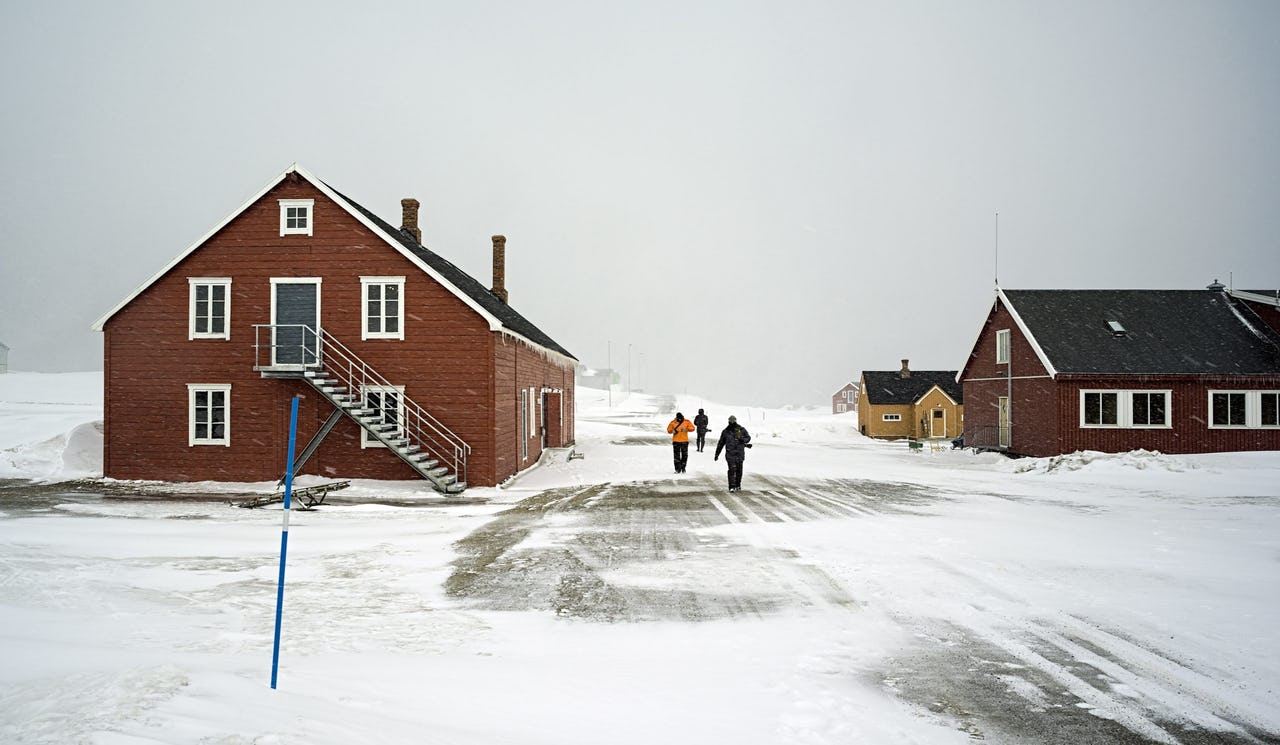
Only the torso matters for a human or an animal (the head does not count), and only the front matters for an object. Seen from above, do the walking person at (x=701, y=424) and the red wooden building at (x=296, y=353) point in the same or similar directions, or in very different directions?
very different directions

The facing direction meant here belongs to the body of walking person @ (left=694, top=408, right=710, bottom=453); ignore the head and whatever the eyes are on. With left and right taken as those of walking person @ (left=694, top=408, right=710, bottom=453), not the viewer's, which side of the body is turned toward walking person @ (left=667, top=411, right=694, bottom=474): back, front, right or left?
front

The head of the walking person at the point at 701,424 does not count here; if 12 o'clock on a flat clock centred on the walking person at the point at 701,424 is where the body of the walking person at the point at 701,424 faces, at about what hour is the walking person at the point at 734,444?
the walking person at the point at 734,444 is roughly at 6 o'clock from the walking person at the point at 701,424.

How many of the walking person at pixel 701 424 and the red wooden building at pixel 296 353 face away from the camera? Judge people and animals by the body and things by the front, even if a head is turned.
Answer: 1

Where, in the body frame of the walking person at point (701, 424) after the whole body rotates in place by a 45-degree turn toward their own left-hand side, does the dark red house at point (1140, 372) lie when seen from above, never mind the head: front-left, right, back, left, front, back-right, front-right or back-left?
back-right

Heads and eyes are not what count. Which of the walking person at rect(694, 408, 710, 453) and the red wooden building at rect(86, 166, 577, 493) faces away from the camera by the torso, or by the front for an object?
the walking person

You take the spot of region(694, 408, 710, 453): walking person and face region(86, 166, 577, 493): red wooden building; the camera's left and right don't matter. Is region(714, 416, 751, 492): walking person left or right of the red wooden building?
left

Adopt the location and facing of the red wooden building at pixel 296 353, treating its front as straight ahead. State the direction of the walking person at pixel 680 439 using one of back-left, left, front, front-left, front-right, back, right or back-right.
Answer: left

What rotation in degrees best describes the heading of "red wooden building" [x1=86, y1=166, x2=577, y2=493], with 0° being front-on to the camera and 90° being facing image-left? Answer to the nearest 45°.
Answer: approximately 0°
